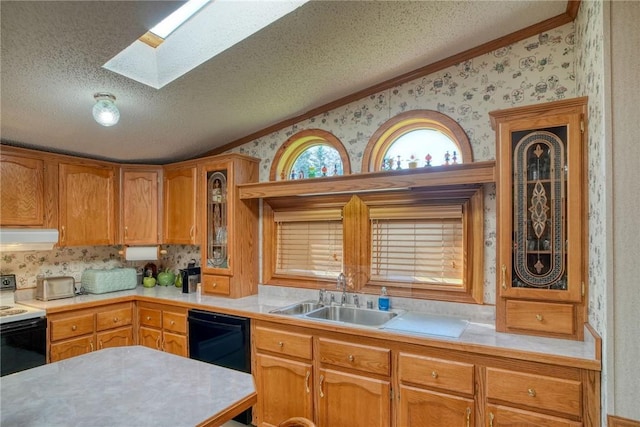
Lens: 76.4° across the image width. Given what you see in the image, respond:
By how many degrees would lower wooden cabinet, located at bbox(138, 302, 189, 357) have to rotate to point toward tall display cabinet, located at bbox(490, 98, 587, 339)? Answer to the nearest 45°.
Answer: approximately 90° to its left

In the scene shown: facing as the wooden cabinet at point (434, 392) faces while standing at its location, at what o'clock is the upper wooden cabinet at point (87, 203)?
The upper wooden cabinet is roughly at 2 o'clock from the wooden cabinet.

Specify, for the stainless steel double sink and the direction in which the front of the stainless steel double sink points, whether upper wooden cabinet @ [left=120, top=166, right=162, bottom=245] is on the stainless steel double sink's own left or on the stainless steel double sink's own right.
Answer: on the stainless steel double sink's own right

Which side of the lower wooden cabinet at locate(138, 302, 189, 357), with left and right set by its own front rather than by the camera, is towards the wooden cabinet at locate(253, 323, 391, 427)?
left

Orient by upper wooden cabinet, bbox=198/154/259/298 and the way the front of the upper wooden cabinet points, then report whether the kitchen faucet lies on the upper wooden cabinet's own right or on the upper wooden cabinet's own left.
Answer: on the upper wooden cabinet's own left

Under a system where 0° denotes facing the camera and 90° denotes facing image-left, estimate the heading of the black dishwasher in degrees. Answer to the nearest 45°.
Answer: approximately 45°

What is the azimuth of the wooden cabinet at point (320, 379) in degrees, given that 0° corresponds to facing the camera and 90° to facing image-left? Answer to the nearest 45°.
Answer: approximately 45°

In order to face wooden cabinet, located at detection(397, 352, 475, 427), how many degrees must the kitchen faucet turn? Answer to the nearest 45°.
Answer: approximately 90° to its left

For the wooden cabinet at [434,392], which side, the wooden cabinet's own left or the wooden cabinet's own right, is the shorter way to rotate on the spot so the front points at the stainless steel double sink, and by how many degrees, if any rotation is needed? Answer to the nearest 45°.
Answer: approximately 90° to the wooden cabinet's own right

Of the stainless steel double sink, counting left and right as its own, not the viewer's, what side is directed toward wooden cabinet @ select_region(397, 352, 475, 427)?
left
